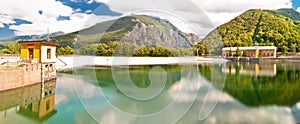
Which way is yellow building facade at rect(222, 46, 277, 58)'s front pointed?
toward the camera
